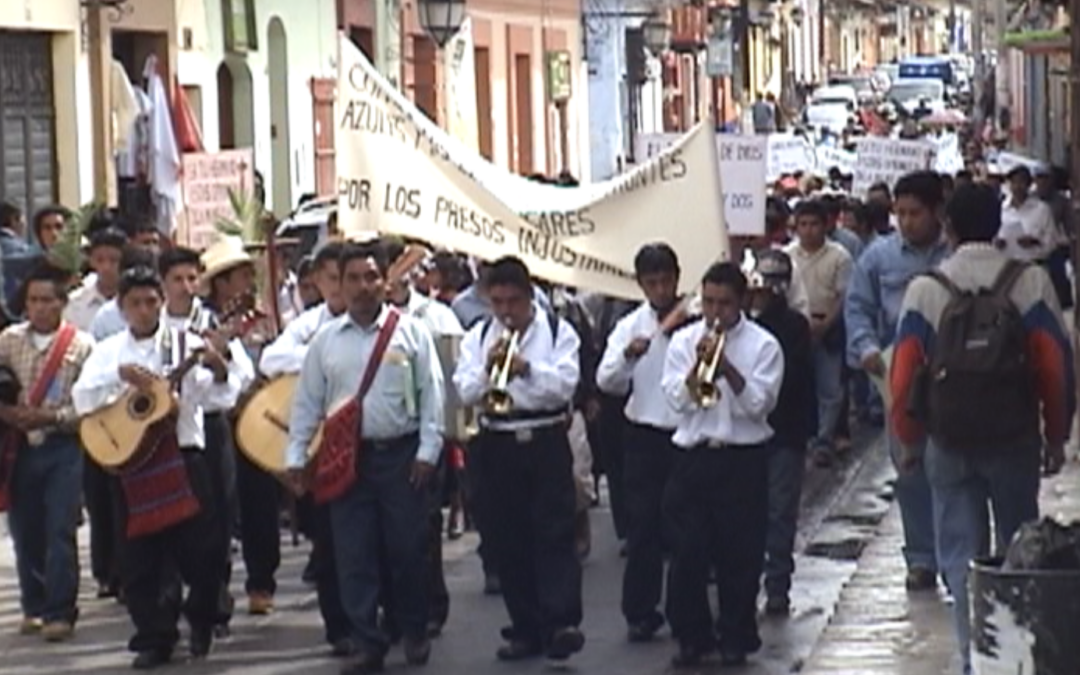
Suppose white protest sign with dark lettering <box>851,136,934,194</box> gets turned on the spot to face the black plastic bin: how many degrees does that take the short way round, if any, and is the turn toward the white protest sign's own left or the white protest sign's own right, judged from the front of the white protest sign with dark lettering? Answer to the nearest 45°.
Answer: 0° — it already faces it

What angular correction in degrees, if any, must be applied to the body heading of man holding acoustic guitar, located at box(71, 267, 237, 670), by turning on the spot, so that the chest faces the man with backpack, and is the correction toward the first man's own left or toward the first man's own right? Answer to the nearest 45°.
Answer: approximately 45° to the first man's own left

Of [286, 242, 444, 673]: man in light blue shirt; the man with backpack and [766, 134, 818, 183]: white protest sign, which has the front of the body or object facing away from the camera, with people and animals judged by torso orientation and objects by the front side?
the man with backpack

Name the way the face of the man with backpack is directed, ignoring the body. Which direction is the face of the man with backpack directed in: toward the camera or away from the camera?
away from the camera

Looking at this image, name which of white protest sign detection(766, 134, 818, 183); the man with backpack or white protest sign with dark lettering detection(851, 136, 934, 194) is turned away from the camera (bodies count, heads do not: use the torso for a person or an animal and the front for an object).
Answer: the man with backpack

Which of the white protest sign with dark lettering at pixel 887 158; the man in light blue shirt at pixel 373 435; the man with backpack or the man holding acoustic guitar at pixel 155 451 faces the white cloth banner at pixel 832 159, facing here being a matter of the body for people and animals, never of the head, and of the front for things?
the man with backpack

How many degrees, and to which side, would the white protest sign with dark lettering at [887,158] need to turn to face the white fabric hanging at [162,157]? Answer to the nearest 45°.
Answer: approximately 90° to its right
